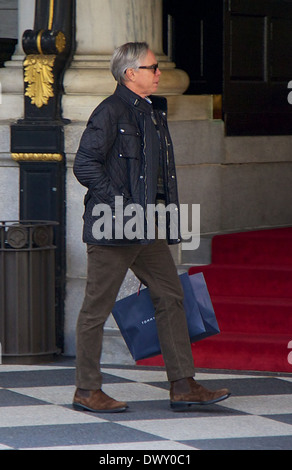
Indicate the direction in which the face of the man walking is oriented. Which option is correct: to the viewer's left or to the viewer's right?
to the viewer's right

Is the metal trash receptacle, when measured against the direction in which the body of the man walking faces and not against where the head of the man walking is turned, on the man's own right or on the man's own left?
on the man's own left

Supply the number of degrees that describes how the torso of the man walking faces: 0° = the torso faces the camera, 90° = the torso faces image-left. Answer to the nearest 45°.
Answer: approximately 270°

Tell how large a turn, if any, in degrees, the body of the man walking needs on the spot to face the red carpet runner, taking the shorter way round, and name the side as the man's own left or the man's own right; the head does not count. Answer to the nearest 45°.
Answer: approximately 45° to the man's own left

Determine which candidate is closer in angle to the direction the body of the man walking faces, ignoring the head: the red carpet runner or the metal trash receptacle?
the red carpet runner
